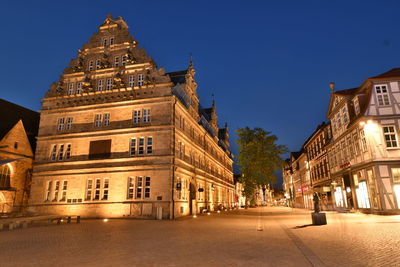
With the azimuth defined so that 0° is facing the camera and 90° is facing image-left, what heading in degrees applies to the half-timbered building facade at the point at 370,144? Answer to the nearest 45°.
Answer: approximately 45°

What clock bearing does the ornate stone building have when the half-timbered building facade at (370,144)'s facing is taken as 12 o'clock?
The ornate stone building is roughly at 1 o'clock from the half-timbered building facade.

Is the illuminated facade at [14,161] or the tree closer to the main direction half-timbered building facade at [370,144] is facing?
the illuminated facade

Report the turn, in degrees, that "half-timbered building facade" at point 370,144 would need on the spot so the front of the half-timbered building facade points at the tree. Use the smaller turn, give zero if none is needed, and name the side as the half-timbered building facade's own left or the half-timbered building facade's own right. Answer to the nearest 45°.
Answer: approximately 90° to the half-timbered building facade's own right

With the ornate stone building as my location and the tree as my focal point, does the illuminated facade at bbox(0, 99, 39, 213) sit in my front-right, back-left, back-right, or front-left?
back-left

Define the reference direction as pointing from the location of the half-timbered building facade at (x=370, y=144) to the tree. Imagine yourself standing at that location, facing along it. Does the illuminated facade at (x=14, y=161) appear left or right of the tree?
left

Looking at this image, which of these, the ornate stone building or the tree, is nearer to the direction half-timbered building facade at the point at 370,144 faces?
the ornate stone building
